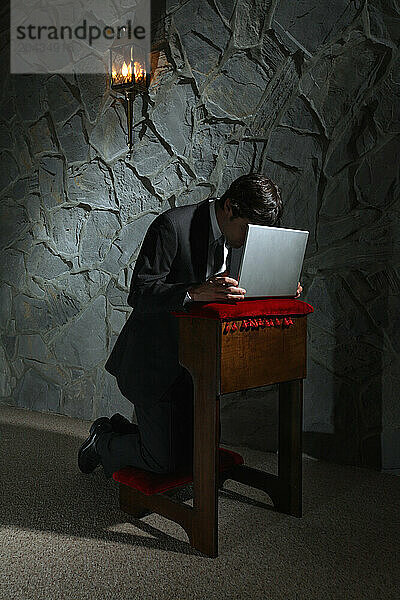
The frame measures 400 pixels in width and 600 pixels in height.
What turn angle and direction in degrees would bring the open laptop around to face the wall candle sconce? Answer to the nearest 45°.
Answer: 0° — it already faces it

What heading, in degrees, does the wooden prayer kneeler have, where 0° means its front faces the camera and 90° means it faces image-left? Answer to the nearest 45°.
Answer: approximately 315°

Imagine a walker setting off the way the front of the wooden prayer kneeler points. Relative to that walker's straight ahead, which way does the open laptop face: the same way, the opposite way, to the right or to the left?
the opposite way

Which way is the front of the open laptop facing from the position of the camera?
facing away from the viewer and to the left of the viewer
